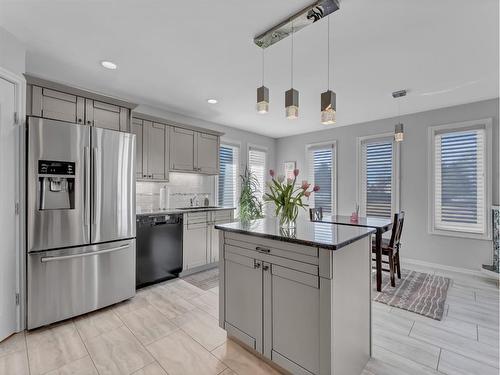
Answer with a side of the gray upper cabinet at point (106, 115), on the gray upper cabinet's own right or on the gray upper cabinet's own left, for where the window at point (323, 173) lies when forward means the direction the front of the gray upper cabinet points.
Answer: on the gray upper cabinet's own left

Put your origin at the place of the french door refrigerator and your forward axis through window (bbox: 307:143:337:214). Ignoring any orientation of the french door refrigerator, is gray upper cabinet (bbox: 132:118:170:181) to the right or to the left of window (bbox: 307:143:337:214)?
left

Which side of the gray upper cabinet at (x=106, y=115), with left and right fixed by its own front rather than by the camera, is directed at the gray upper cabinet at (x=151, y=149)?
left

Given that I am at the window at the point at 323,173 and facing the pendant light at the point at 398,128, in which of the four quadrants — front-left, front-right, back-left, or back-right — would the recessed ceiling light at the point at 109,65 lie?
front-right

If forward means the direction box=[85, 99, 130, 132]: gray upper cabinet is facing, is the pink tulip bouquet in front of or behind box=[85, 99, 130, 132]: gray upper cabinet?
in front

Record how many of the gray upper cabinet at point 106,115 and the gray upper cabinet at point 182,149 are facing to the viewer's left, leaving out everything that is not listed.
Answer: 0

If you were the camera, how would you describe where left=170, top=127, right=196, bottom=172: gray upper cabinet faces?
facing the viewer and to the right of the viewer

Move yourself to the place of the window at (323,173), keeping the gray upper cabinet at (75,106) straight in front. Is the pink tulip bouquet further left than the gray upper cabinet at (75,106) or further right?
left

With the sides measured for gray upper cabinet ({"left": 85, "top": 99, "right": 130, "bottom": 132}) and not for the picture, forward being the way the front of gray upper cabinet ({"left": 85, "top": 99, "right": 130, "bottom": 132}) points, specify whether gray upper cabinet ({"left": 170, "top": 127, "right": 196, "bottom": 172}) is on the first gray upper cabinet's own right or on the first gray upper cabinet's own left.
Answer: on the first gray upper cabinet's own left

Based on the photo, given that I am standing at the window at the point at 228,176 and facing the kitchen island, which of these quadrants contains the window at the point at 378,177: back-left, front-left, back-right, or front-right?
front-left

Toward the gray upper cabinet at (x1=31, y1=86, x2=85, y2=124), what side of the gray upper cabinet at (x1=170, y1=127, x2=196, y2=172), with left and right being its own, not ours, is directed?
right

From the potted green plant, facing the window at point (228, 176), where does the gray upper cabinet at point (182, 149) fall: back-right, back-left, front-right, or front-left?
front-left
